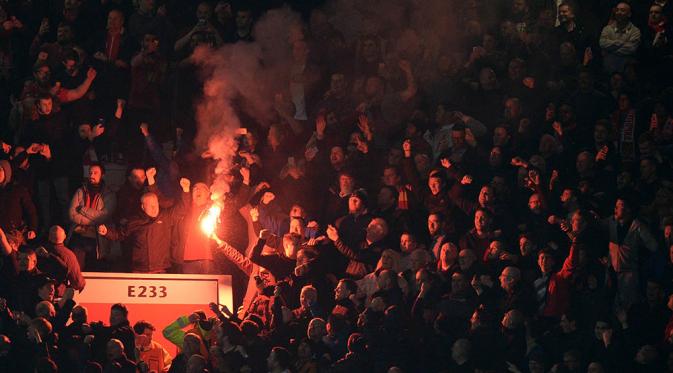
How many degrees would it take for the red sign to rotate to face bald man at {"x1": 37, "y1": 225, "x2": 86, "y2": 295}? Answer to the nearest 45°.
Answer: approximately 90° to its right

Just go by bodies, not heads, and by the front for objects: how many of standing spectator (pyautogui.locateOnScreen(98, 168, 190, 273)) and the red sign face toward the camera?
2

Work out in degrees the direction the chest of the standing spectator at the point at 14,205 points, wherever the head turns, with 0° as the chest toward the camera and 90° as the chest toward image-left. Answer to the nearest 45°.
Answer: approximately 45°

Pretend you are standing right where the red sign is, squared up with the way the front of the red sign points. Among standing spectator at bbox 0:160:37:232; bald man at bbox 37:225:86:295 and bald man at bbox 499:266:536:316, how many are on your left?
1

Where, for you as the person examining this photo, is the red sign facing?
facing the viewer

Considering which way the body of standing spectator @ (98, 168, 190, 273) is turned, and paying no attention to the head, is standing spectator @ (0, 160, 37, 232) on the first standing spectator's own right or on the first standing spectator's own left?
on the first standing spectator's own right

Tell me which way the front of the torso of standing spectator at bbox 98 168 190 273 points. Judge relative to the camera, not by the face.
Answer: toward the camera
